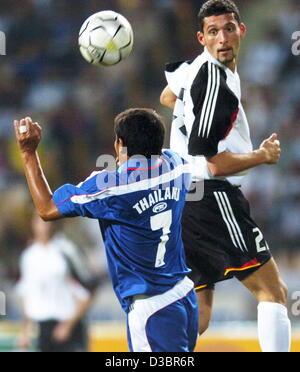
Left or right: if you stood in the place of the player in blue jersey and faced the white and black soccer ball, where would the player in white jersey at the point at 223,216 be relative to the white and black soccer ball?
right

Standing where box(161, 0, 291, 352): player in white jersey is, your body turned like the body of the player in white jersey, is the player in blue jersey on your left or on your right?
on your right

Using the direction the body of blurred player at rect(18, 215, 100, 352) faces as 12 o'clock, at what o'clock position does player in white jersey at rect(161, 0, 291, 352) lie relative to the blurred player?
The player in white jersey is roughly at 10 o'clock from the blurred player.

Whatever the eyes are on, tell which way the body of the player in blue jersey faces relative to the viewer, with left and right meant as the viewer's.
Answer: facing away from the viewer and to the left of the viewer
